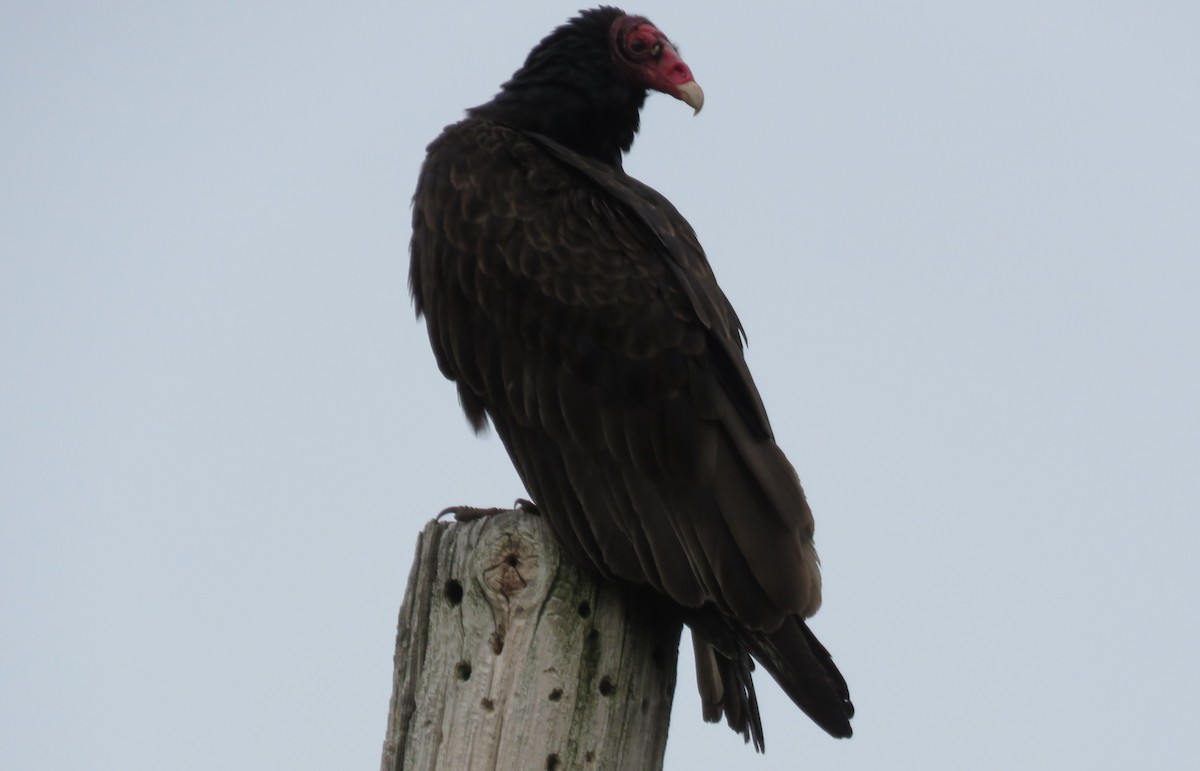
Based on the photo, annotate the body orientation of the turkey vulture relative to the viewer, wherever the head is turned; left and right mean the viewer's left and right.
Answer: facing away from the viewer and to the left of the viewer
